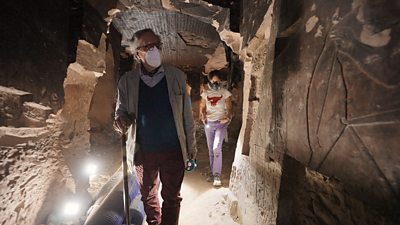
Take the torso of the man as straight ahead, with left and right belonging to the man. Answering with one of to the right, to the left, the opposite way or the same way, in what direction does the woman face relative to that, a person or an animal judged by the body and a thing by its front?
the same way

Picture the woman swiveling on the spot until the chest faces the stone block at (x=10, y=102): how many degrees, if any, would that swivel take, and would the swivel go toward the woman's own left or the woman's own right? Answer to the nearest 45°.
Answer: approximately 45° to the woman's own right

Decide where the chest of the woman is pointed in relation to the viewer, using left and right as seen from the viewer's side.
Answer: facing the viewer

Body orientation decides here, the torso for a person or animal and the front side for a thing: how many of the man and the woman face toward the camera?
2

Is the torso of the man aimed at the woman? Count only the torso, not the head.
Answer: no

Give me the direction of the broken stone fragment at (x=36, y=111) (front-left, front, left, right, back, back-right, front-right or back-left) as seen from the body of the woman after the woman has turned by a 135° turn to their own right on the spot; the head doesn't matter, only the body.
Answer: left

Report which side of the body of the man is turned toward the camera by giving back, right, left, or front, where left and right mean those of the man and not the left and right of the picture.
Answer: front

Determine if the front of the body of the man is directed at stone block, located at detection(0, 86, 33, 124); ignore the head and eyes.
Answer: no
